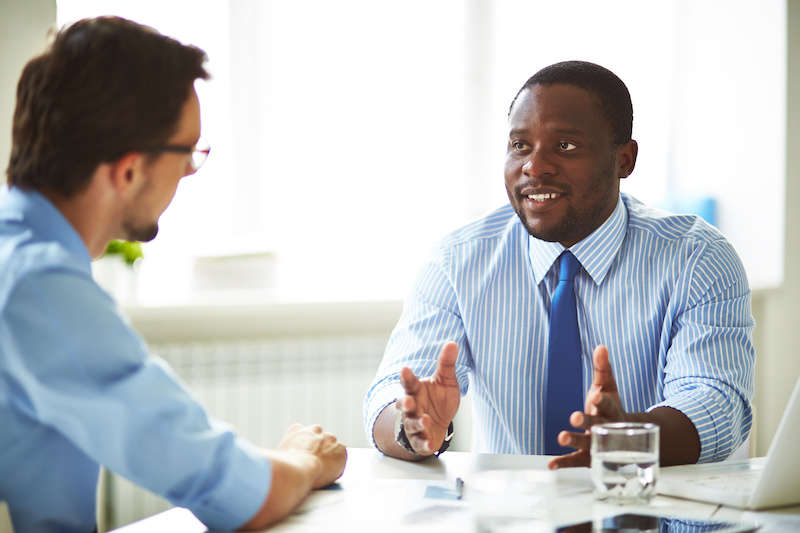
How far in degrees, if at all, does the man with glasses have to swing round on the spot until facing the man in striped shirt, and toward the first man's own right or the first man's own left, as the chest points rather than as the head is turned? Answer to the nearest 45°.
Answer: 0° — they already face them

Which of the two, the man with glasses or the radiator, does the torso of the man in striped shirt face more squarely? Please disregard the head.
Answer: the man with glasses

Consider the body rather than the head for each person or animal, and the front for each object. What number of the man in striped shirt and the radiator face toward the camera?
2

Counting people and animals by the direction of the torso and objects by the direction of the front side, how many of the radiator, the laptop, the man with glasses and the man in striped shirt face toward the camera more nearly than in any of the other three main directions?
2

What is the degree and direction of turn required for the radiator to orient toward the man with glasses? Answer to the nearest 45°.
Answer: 0° — it already faces them

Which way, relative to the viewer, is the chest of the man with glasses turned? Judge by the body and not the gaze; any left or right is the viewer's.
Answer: facing away from the viewer and to the right of the viewer

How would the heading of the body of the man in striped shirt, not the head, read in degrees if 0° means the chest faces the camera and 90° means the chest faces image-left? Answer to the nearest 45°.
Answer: approximately 0°

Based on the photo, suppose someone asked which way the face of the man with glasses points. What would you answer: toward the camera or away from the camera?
away from the camera
